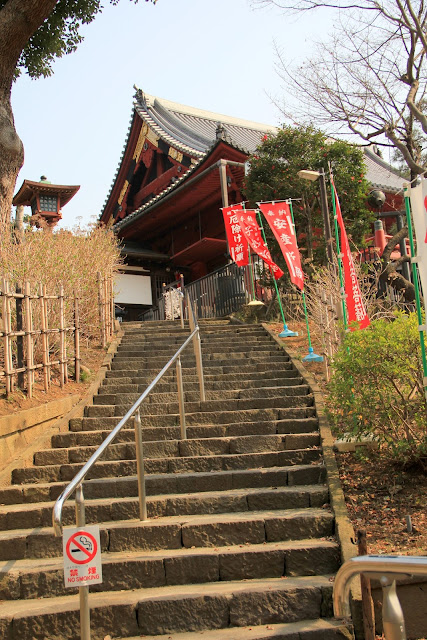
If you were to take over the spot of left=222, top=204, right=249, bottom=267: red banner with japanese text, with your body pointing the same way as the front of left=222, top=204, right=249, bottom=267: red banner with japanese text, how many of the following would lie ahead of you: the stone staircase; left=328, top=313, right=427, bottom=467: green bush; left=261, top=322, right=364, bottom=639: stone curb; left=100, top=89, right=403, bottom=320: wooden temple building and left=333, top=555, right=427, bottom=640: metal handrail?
4

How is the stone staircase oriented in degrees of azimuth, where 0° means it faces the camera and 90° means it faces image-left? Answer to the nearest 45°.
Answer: approximately 0°

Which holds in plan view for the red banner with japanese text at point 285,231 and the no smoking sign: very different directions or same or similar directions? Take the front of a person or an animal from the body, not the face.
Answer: same or similar directions

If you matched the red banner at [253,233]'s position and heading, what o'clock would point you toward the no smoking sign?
The no smoking sign is roughly at 12 o'clock from the red banner.

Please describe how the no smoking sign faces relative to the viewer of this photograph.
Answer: facing the viewer

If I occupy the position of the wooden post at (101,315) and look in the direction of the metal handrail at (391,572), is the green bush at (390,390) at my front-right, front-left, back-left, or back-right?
front-left

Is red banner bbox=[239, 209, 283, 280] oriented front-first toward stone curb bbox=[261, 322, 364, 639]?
yes

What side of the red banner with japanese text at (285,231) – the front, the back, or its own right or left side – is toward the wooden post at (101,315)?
right

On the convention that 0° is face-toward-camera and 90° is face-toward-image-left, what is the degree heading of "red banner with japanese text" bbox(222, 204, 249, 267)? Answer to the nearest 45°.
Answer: approximately 0°

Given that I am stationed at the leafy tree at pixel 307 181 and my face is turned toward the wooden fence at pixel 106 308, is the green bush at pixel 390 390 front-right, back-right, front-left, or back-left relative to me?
front-left

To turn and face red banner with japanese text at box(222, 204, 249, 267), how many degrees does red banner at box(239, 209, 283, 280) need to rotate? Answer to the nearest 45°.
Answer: approximately 135° to its right

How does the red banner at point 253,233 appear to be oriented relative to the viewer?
toward the camera

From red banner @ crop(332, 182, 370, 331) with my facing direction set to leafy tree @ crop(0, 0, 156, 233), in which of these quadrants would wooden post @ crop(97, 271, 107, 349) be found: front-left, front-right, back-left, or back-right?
front-right
